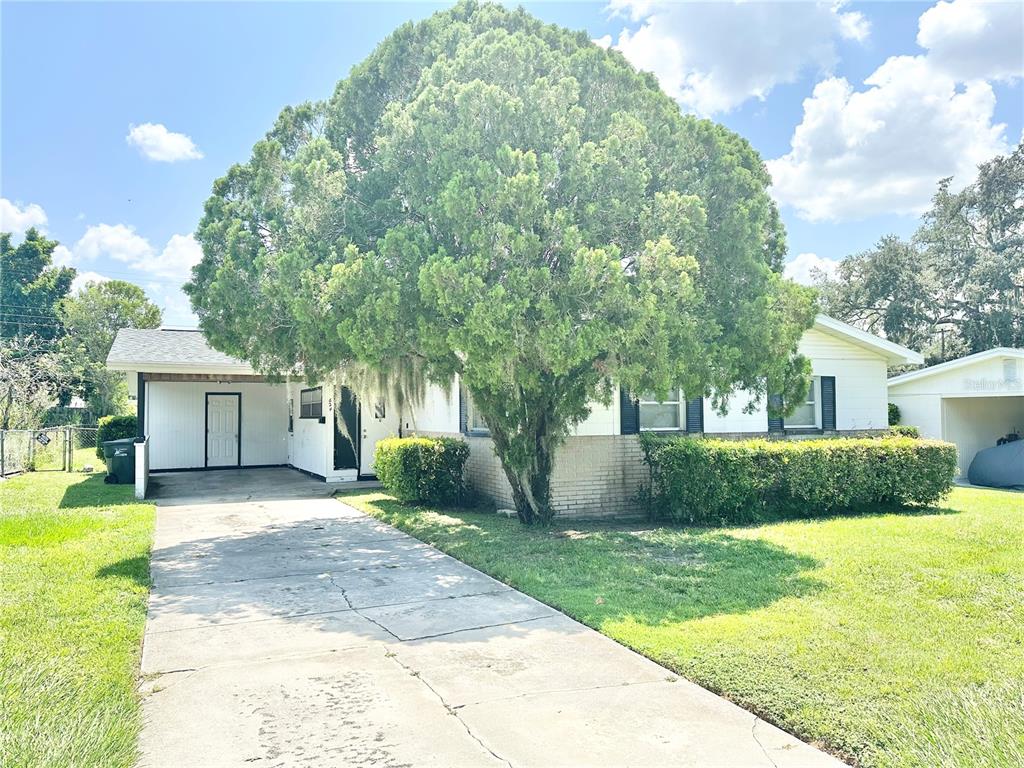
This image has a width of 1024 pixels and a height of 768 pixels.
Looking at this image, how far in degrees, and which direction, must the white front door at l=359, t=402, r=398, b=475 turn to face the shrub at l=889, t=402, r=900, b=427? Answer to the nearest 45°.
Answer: approximately 90° to its left

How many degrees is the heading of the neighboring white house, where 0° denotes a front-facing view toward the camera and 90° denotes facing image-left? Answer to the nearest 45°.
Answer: approximately 0°

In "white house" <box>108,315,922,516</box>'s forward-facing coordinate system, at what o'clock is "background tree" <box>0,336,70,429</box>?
The background tree is roughly at 4 o'clock from the white house.

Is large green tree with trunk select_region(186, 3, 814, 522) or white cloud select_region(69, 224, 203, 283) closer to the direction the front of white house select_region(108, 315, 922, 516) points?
the large green tree with trunk

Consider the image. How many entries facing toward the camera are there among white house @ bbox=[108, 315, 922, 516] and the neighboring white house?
2

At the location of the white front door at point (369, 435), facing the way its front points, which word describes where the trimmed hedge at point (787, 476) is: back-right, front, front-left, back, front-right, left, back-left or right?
front-left

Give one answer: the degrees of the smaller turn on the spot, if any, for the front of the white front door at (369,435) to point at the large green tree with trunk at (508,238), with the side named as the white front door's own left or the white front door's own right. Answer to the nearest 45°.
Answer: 0° — it already faces it

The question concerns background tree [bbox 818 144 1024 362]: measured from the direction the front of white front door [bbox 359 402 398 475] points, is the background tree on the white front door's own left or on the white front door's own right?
on the white front door's own left

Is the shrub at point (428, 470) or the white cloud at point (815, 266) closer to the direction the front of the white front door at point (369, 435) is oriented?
the shrub

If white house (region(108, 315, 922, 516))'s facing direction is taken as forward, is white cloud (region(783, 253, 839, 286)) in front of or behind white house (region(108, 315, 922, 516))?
behind

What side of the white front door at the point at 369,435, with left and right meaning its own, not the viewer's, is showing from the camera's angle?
front

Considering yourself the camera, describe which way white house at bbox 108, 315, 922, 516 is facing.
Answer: facing the viewer

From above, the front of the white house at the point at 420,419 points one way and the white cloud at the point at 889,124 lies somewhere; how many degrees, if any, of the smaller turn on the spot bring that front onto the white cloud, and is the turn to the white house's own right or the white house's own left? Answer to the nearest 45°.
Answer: approximately 90° to the white house's own left
